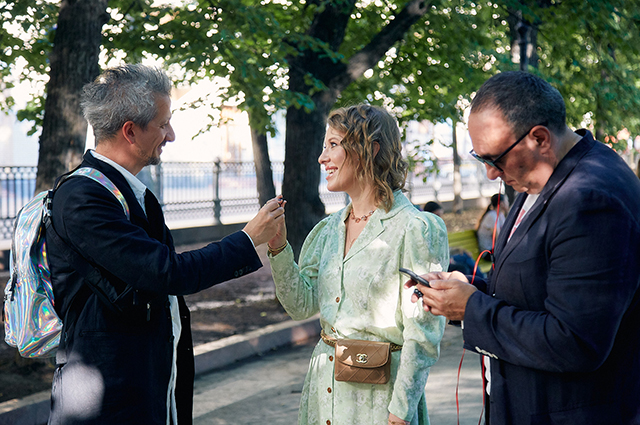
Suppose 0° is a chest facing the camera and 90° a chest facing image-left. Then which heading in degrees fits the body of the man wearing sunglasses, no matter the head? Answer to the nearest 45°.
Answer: approximately 90°

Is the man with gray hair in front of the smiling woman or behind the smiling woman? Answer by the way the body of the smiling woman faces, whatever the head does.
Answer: in front

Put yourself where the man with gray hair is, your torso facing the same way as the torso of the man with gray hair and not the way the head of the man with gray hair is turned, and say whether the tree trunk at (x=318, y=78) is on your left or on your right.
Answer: on your left

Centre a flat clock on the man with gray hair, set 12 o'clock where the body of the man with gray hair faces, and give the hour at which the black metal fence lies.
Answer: The black metal fence is roughly at 9 o'clock from the man with gray hair.

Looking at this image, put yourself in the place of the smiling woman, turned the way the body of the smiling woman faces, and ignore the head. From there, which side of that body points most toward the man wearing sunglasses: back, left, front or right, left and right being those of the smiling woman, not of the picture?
left

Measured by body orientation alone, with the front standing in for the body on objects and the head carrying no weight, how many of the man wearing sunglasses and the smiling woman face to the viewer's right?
0

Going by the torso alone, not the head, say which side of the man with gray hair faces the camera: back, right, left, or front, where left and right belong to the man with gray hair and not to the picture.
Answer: right

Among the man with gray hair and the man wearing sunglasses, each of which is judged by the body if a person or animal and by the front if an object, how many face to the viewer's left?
1

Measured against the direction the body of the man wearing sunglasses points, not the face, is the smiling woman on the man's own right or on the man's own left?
on the man's own right

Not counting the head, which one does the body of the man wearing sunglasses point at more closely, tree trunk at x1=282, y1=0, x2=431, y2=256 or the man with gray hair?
the man with gray hair

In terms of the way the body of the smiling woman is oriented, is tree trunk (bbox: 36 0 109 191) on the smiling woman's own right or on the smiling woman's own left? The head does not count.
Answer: on the smiling woman's own right

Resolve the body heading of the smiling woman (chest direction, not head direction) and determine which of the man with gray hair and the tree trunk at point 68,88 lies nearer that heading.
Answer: the man with gray hair
